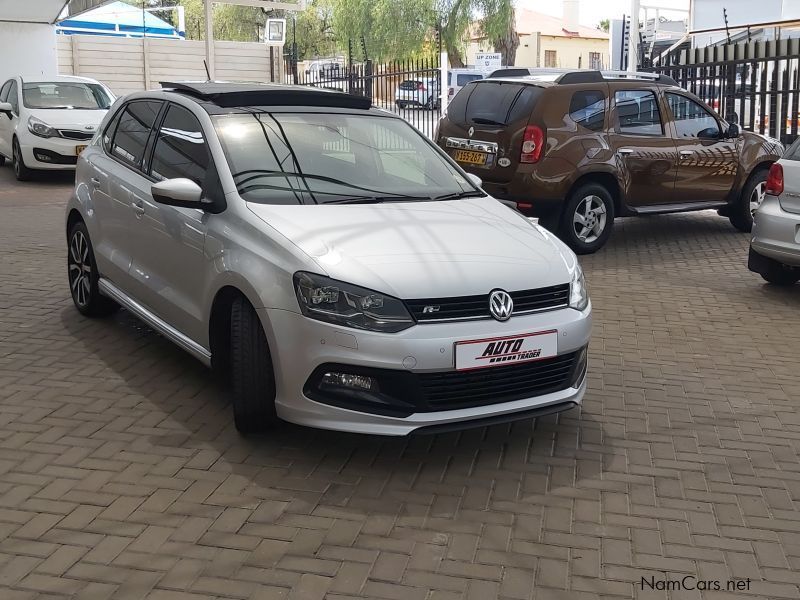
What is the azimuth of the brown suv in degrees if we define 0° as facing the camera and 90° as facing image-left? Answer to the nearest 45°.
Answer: approximately 225°

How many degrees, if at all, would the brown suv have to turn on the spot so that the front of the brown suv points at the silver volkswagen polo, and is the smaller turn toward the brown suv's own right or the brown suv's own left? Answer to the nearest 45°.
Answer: approximately 135° to the brown suv's own right

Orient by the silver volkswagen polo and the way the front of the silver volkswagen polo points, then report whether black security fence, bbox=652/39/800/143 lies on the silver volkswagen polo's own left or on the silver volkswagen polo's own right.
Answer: on the silver volkswagen polo's own left

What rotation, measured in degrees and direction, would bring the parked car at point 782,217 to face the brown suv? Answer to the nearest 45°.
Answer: approximately 90° to its left

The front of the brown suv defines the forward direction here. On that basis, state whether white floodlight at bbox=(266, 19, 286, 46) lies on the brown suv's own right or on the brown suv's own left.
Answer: on the brown suv's own left

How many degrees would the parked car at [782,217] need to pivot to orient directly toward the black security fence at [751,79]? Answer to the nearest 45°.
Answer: approximately 45° to its left

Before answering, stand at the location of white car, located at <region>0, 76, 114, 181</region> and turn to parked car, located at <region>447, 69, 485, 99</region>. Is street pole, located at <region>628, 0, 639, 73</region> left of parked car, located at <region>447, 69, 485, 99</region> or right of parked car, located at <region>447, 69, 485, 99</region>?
right

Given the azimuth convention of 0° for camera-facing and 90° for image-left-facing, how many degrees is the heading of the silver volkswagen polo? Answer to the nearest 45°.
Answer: approximately 315°

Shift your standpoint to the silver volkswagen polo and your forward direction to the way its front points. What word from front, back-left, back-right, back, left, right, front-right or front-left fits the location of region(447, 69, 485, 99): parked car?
back-left
